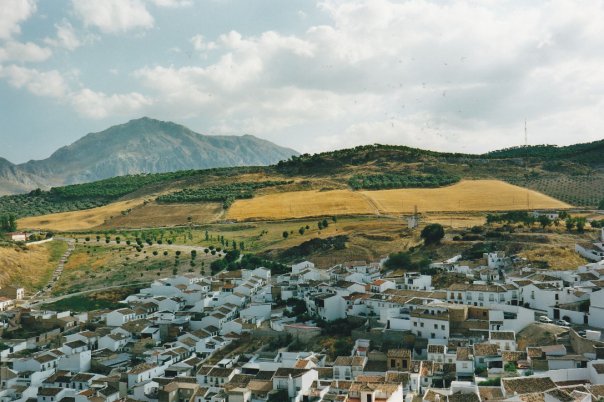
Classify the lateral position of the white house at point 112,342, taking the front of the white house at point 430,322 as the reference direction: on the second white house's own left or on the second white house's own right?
on the second white house's own right

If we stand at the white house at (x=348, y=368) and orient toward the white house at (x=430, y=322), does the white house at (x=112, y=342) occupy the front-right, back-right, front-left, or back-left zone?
back-left

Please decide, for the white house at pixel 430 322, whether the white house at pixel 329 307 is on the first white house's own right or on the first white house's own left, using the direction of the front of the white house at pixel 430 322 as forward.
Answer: on the first white house's own right

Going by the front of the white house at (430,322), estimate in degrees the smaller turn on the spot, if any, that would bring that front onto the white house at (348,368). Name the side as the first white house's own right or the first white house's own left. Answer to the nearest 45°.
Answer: approximately 45° to the first white house's own right

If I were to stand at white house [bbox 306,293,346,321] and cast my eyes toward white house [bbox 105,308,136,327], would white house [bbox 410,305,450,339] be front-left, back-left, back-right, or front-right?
back-left

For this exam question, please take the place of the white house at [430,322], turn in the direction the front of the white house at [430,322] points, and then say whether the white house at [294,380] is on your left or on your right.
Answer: on your right

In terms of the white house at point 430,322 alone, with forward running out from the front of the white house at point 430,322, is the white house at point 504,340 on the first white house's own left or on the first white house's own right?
on the first white house's own left
